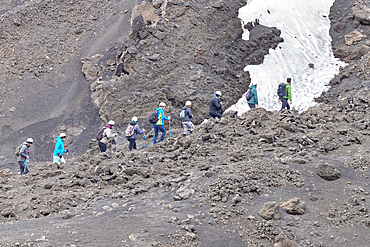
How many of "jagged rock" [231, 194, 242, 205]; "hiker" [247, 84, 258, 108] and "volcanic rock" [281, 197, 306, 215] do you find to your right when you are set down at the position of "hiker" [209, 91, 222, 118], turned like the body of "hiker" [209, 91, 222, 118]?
2

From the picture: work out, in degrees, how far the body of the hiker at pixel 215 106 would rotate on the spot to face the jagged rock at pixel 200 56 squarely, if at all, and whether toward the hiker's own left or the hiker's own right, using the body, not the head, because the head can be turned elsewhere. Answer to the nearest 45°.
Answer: approximately 90° to the hiker's own left

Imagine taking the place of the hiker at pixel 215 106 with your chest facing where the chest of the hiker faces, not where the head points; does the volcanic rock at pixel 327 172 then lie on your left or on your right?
on your right

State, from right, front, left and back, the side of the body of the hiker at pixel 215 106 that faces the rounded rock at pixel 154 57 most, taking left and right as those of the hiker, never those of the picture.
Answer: left

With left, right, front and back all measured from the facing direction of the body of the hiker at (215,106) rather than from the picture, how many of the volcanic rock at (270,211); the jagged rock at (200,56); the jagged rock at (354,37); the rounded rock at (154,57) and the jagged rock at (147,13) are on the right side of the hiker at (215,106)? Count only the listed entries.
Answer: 1

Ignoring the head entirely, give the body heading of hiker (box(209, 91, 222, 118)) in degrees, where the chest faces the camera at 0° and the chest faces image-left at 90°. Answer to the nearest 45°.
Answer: approximately 270°

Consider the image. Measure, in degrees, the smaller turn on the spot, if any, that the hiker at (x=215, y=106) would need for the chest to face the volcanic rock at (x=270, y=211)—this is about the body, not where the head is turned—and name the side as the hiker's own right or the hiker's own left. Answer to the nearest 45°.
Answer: approximately 90° to the hiker's own right

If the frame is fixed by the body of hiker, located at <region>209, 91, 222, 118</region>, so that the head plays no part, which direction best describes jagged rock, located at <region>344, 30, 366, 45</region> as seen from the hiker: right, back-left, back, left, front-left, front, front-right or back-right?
front-left

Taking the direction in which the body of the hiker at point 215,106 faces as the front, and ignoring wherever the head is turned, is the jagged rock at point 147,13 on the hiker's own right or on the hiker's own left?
on the hiker's own left

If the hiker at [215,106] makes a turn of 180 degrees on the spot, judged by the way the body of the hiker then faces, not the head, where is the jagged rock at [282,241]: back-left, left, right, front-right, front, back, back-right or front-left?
left

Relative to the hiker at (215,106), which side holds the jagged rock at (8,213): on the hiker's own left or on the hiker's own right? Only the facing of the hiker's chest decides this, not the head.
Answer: on the hiker's own right

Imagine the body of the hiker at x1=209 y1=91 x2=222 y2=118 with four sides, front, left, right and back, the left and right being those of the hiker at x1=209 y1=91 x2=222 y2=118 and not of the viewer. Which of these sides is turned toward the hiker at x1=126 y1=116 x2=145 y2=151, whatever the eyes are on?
back

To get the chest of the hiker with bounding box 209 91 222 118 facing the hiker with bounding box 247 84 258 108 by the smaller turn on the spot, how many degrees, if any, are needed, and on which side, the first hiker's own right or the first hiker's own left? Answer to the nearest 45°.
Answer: approximately 45° to the first hiker's own left

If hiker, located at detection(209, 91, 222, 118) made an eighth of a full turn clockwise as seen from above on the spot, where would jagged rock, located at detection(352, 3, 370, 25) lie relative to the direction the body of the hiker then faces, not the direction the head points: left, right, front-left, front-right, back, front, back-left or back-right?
left

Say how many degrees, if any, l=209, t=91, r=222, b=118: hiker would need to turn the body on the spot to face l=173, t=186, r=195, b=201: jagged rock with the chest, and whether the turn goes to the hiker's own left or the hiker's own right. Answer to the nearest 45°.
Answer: approximately 90° to the hiker's own right
